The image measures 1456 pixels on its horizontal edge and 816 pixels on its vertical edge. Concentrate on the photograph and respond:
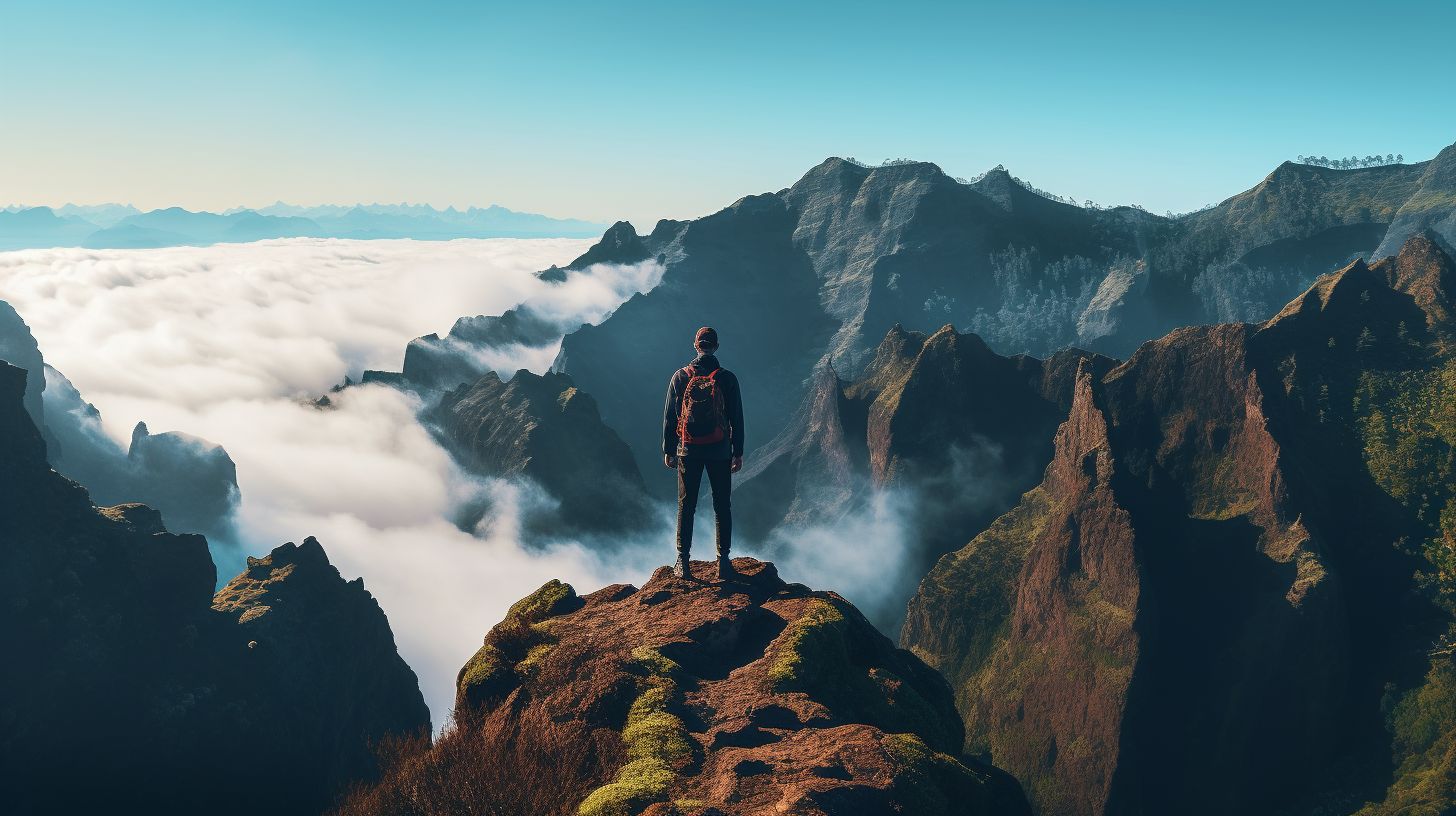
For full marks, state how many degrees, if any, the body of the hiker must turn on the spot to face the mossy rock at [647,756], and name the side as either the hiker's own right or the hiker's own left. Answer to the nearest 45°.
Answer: approximately 180°

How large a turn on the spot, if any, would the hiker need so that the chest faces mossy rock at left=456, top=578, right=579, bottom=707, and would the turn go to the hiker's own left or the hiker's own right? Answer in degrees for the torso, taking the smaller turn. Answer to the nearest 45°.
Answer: approximately 135° to the hiker's own left

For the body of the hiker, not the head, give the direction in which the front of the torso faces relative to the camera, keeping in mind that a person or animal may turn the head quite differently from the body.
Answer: away from the camera
